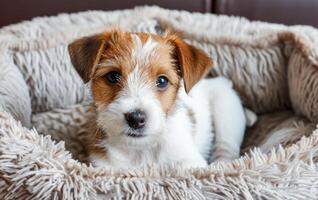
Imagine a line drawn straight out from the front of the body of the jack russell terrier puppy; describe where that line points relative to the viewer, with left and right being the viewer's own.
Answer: facing the viewer and to the left of the viewer
